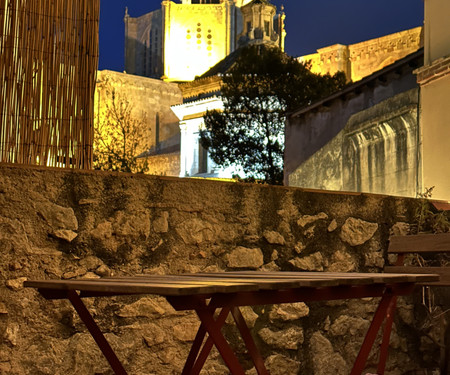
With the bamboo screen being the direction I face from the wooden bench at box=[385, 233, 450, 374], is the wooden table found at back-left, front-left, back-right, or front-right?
front-left

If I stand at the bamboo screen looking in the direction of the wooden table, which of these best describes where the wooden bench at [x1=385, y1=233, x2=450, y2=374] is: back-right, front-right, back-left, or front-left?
front-left

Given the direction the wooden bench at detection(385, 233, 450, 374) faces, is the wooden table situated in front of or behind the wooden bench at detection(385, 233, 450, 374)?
in front

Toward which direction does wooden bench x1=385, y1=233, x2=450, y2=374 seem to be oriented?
toward the camera

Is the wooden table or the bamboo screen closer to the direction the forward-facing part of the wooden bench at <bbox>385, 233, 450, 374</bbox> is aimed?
the wooden table

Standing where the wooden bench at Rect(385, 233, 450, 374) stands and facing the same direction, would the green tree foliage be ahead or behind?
behind

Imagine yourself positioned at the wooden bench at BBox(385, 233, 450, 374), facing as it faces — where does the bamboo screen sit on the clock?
The bamboo screen is roughly at 2 o'clock from the wooden bench.
